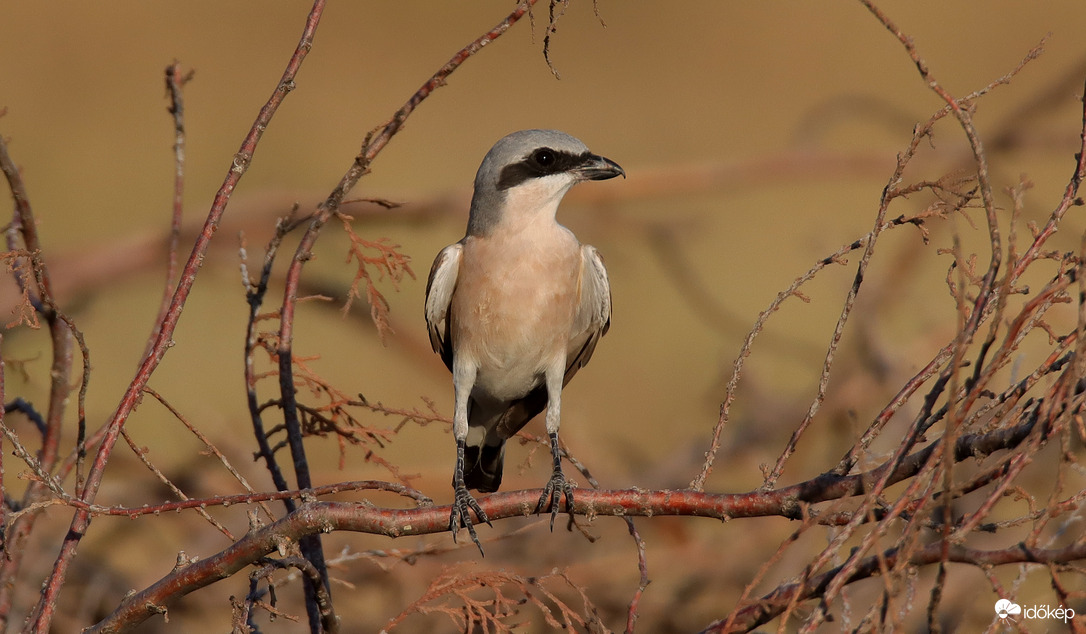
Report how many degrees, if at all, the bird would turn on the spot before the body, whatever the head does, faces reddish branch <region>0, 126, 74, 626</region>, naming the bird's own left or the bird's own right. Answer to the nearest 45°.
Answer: approximately 45° to the bird's own right

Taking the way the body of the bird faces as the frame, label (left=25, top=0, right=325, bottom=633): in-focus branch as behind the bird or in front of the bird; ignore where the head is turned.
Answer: in front

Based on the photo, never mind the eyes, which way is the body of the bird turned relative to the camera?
toward the camera
